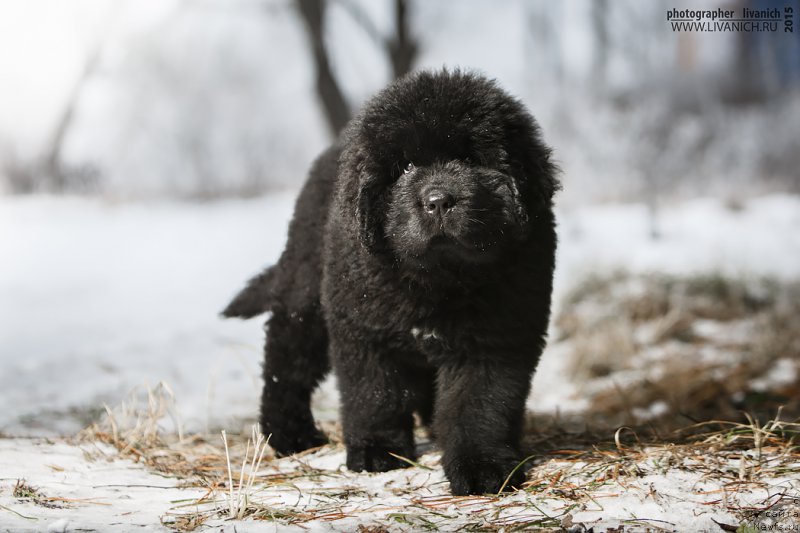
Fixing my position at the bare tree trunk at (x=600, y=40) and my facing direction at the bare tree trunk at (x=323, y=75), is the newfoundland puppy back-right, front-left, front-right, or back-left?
front-left

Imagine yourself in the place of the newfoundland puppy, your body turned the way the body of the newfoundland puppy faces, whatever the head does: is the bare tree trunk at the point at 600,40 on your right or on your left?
on your left

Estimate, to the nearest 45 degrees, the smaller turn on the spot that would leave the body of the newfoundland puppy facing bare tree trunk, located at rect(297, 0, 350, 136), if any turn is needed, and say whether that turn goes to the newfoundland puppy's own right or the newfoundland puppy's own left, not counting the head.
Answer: approximately 135° to the newfoundland puppy's own left

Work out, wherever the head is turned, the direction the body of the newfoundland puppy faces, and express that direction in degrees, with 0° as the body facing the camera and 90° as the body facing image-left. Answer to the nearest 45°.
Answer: approximately 315°

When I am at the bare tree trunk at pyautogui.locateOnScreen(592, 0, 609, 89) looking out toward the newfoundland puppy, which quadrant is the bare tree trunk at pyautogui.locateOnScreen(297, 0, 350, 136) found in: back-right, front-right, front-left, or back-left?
front-right

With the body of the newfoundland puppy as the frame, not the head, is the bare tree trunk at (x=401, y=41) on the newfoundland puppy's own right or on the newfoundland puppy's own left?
on the newfoundland puppy's own left
